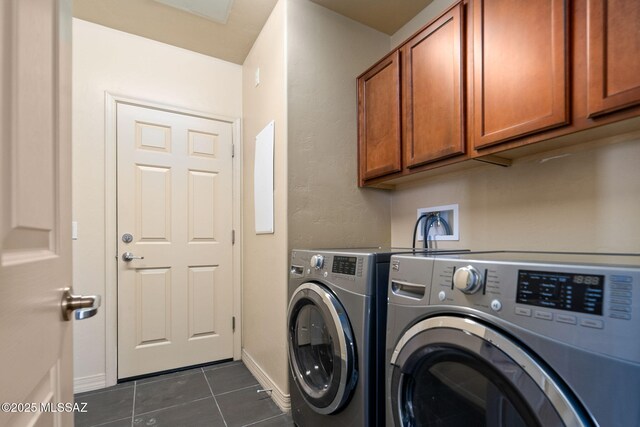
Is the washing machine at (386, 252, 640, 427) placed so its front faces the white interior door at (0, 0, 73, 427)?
yes

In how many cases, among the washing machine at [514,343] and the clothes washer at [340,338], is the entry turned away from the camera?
0

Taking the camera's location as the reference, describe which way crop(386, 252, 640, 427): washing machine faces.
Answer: facing the viewer and to the left of the viewer

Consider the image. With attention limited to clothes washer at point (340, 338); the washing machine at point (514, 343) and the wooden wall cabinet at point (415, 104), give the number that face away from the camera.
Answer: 0

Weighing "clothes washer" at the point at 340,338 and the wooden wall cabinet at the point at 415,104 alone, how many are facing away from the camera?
0

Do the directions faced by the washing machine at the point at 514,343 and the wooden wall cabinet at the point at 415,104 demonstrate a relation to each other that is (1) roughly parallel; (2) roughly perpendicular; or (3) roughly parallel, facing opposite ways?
roughly parallel

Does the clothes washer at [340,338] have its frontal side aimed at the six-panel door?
no

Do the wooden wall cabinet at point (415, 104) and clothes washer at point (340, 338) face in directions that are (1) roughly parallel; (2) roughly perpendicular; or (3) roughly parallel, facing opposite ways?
roughly parallel

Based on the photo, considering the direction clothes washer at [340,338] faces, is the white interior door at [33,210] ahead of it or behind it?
ahead

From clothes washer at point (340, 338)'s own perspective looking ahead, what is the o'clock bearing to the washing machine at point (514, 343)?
The washing machine is roughly at 9 o'clock from the clothes washer.
